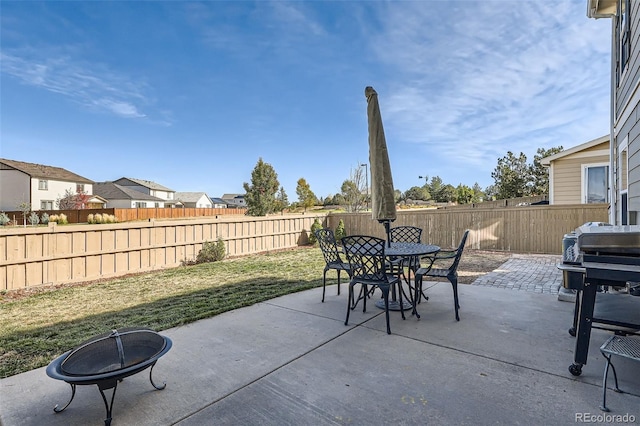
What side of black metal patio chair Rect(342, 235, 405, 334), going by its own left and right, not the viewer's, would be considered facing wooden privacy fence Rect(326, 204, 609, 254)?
front

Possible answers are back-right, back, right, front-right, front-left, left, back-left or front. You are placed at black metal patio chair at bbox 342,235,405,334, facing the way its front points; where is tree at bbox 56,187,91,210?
left

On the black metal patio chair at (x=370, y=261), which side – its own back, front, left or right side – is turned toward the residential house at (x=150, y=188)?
left

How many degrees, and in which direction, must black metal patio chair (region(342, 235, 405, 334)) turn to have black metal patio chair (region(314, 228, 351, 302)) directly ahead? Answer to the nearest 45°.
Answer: approximately 90° to its left

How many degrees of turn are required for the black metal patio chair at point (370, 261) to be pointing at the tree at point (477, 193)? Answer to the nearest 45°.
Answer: approximately 45° to its left

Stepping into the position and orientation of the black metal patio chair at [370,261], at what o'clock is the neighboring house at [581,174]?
The neighboring house is roughly at 12 o'clock from the black metal patio chair.

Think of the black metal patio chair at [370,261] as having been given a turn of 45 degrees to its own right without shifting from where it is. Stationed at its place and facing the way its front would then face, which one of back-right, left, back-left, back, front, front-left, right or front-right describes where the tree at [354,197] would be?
left

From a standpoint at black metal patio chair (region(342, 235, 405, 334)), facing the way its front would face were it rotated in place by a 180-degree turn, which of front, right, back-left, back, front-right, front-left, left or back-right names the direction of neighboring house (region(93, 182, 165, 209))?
right

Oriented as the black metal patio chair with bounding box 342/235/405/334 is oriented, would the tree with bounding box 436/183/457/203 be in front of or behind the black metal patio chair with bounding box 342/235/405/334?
in front

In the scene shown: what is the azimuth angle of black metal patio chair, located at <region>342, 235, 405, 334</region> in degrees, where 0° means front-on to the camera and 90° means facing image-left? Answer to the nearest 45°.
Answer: approximately 225°

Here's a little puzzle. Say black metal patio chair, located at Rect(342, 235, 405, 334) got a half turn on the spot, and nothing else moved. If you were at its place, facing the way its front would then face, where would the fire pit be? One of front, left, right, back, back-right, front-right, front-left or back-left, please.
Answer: front
